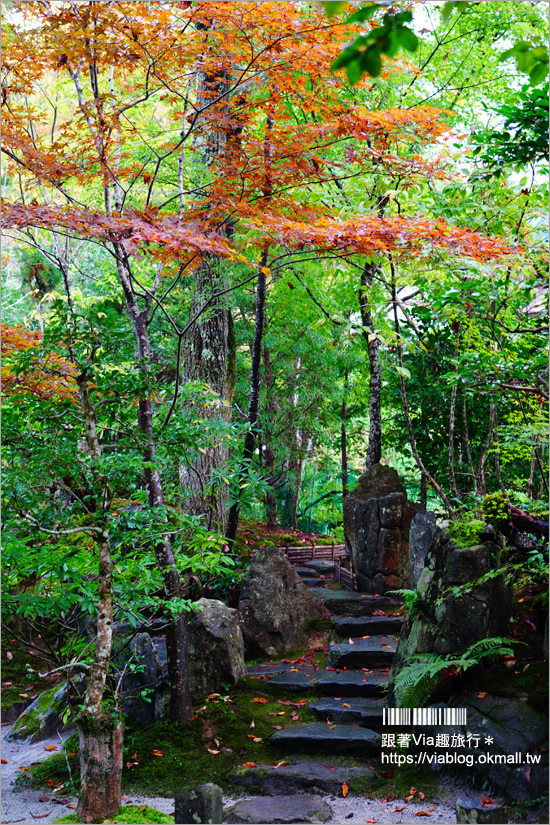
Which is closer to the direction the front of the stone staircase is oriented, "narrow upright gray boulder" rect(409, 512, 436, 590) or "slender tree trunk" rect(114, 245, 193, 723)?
the slender tree trunk

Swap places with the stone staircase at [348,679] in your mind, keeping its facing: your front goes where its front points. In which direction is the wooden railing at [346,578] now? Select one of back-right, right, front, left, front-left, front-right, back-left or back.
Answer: back

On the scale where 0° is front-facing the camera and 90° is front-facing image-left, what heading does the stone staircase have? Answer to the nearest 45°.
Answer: approximately 0°

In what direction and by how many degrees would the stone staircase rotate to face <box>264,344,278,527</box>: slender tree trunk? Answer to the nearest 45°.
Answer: approximately 180°

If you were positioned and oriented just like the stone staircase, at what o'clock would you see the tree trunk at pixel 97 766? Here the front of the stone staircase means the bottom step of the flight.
The tree trunk is roughly at 1 o'clock from the stone staircase.

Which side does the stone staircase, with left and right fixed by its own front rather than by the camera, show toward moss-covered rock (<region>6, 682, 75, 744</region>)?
right

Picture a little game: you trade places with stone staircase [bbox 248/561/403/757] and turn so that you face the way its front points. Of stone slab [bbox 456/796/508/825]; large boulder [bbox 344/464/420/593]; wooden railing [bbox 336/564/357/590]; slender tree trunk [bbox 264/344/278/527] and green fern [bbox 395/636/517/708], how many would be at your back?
3

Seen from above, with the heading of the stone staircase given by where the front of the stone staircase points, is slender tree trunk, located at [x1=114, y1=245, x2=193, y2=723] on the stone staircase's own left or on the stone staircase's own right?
on the stone staircase's own right

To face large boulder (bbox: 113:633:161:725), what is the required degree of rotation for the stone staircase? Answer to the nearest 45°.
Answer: approximately 90° to its right

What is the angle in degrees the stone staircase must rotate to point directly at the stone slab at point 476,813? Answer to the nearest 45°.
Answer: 0° — it already faces it

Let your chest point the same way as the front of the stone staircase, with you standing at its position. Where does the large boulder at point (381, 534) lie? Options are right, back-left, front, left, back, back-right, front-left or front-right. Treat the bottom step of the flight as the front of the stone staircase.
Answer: back

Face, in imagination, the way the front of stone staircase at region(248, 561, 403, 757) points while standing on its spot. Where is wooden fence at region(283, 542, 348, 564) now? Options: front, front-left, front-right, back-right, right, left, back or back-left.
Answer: back
